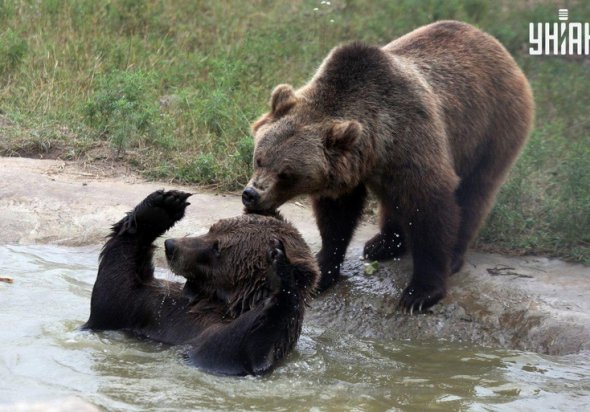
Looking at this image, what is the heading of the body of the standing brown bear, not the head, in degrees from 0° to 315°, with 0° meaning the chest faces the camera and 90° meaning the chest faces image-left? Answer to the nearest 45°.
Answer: approximately 45°

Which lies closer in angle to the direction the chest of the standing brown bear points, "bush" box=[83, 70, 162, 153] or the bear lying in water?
the bear lying in water

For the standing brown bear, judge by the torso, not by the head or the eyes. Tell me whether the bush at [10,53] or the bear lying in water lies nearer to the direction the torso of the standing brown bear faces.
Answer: the bear lying in water

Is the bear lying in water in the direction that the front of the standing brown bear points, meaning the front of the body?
yes
